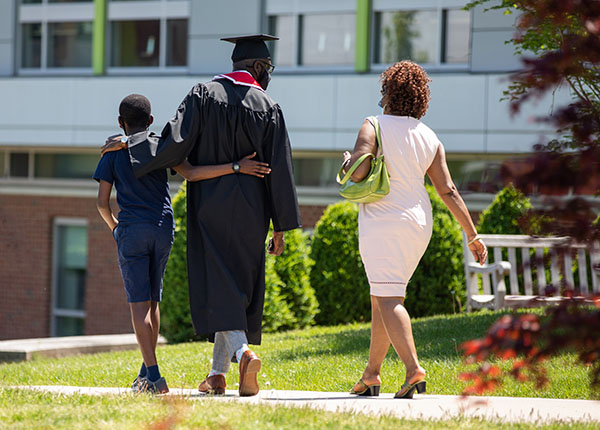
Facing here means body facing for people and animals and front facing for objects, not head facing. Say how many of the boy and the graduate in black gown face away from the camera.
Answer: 2

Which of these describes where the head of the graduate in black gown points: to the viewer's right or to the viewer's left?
to the viewer's right

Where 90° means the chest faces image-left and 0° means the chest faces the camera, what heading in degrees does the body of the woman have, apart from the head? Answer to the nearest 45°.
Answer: approximately 135°

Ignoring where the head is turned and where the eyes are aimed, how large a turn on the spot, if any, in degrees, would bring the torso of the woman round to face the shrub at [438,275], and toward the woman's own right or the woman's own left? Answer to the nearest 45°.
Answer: approximately 45° to the woman's own right

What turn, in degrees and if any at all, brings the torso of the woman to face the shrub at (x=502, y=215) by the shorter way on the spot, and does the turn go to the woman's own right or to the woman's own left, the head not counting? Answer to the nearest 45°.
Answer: approximately 45° to the woman's own right

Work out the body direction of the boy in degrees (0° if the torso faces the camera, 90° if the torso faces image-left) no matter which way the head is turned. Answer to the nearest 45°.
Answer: approximately 180°

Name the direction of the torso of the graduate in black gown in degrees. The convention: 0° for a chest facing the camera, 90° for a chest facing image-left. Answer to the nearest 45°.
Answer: approximately 180°

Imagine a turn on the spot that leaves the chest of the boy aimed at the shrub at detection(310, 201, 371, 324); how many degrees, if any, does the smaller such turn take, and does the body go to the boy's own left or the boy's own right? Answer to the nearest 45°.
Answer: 0° — they already face it

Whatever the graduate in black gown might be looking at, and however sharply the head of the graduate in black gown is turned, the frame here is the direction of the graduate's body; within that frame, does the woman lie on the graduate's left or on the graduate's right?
on the graduate's right

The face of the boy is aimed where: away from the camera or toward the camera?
away from the camera
